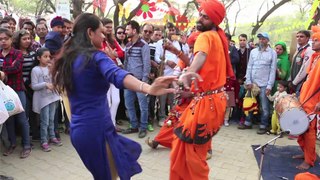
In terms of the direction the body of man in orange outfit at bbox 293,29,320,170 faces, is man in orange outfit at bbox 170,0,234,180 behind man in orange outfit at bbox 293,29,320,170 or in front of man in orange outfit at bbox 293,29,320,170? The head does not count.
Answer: in front

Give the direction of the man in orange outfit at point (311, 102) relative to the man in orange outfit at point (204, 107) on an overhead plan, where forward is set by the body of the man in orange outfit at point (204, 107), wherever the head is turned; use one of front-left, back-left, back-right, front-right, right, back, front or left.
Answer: back-right

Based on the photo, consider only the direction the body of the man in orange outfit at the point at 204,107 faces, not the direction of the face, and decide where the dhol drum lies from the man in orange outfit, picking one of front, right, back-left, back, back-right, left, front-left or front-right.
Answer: back-right

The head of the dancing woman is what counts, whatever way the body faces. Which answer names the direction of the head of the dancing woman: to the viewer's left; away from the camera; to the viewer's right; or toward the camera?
to the viewer's right

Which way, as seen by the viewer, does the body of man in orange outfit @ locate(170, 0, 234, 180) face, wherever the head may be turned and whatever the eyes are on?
to the viewer's left

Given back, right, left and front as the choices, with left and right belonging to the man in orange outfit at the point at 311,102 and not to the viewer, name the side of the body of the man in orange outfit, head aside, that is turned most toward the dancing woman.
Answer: front

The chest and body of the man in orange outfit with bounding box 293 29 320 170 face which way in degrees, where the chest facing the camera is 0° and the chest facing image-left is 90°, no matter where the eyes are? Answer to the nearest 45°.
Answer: approximately 45°

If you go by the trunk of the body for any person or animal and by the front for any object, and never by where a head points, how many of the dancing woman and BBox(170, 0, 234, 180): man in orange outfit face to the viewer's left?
1

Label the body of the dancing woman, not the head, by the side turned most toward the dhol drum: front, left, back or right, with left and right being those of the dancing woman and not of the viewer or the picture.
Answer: front
